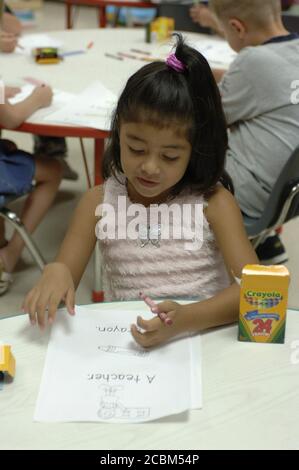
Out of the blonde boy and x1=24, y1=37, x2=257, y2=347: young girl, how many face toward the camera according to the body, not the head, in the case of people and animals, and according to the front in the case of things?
1

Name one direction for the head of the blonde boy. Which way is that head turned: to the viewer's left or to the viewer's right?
to the viewer's left

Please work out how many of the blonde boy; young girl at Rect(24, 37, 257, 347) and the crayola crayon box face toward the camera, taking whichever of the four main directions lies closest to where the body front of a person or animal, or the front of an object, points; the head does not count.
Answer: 2

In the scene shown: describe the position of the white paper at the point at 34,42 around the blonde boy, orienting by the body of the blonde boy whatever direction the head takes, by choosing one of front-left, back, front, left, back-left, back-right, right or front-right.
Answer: front

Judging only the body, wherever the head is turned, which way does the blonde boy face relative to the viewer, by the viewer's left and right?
facing away from the viewer and to the left of the viewer

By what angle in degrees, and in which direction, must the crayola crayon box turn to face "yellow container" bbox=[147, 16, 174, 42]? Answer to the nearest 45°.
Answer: approximately 180°

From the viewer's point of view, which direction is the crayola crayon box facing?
toward the camera

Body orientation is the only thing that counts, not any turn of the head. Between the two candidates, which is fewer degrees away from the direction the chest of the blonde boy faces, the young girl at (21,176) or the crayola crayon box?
the young girl
